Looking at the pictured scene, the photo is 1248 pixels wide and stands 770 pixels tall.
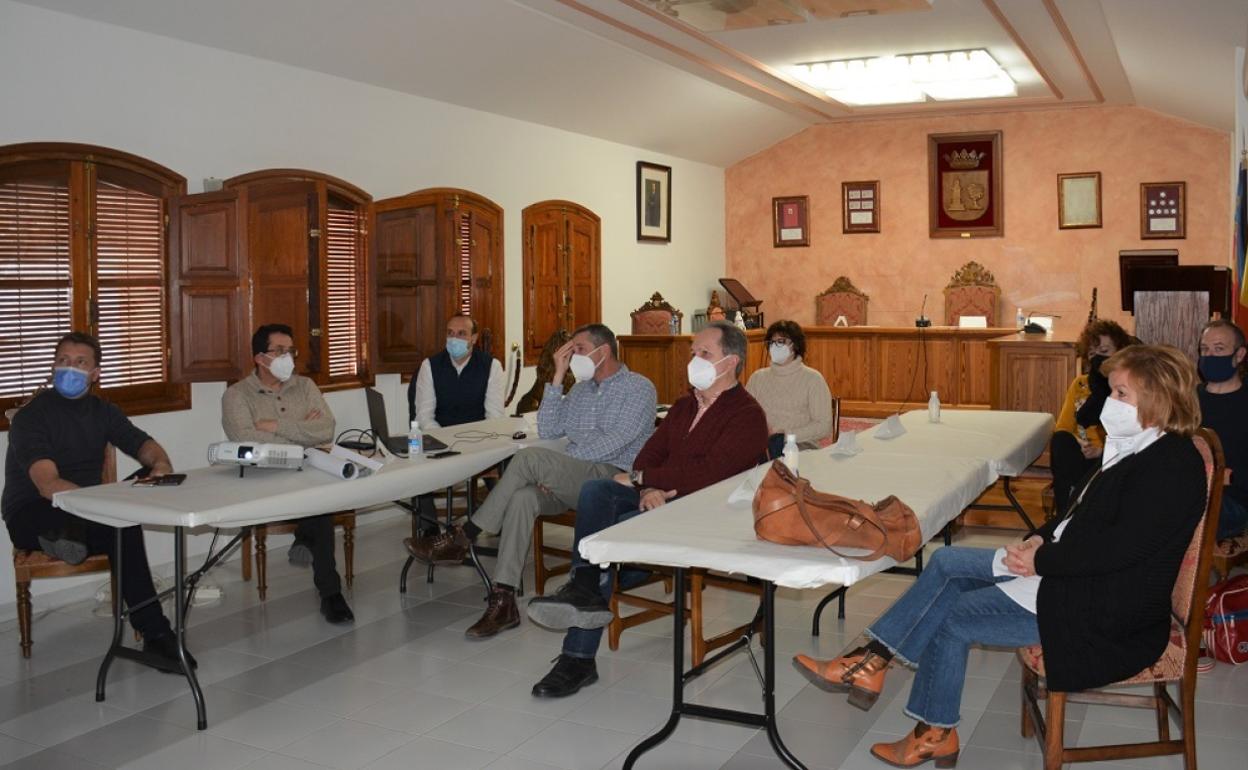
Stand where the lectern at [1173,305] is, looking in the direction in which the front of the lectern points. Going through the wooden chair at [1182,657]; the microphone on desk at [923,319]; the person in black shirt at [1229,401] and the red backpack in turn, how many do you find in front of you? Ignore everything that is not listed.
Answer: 3

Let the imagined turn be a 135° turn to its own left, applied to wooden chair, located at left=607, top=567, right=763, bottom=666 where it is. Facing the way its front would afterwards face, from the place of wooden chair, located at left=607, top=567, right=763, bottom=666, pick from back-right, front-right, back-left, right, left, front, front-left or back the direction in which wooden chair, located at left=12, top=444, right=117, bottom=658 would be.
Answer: back

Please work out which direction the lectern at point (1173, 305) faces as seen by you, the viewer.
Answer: facing the viewer

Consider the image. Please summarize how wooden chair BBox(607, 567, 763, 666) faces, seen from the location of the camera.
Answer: facing the viewer and to the left of the viewer

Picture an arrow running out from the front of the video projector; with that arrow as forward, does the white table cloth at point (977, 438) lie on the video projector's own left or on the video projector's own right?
on the video projector's own left

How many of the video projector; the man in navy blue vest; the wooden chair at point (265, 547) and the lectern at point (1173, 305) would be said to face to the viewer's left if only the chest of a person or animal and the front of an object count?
0

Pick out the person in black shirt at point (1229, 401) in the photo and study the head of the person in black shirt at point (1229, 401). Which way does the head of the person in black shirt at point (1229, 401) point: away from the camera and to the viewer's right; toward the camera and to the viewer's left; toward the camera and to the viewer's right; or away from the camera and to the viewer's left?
toward the camera and to the viewer's left

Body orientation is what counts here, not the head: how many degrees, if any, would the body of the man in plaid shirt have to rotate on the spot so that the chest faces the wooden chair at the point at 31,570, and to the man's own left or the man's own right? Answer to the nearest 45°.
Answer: approximately 45° to the man's own right

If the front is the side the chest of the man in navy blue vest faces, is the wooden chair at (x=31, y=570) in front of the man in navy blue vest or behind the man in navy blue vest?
in front

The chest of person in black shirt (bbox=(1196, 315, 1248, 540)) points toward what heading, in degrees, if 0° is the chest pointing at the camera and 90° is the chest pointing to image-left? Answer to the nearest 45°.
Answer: approximately 45°

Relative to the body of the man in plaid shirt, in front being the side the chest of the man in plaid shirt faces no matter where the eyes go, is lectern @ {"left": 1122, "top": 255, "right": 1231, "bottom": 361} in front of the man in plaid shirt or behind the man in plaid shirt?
behind

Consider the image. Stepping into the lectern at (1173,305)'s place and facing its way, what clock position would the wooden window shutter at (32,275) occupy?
The wooden window shutter is roughly at 2 o'clock from the lectern.

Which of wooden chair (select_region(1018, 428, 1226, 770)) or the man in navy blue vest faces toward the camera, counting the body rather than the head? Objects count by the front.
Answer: the man in navy blue vest

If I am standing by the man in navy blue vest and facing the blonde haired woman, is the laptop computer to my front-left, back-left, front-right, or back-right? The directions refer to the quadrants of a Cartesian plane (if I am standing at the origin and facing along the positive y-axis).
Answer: front-right

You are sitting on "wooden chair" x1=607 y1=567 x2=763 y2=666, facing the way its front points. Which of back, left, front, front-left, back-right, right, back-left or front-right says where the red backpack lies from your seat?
back-left
